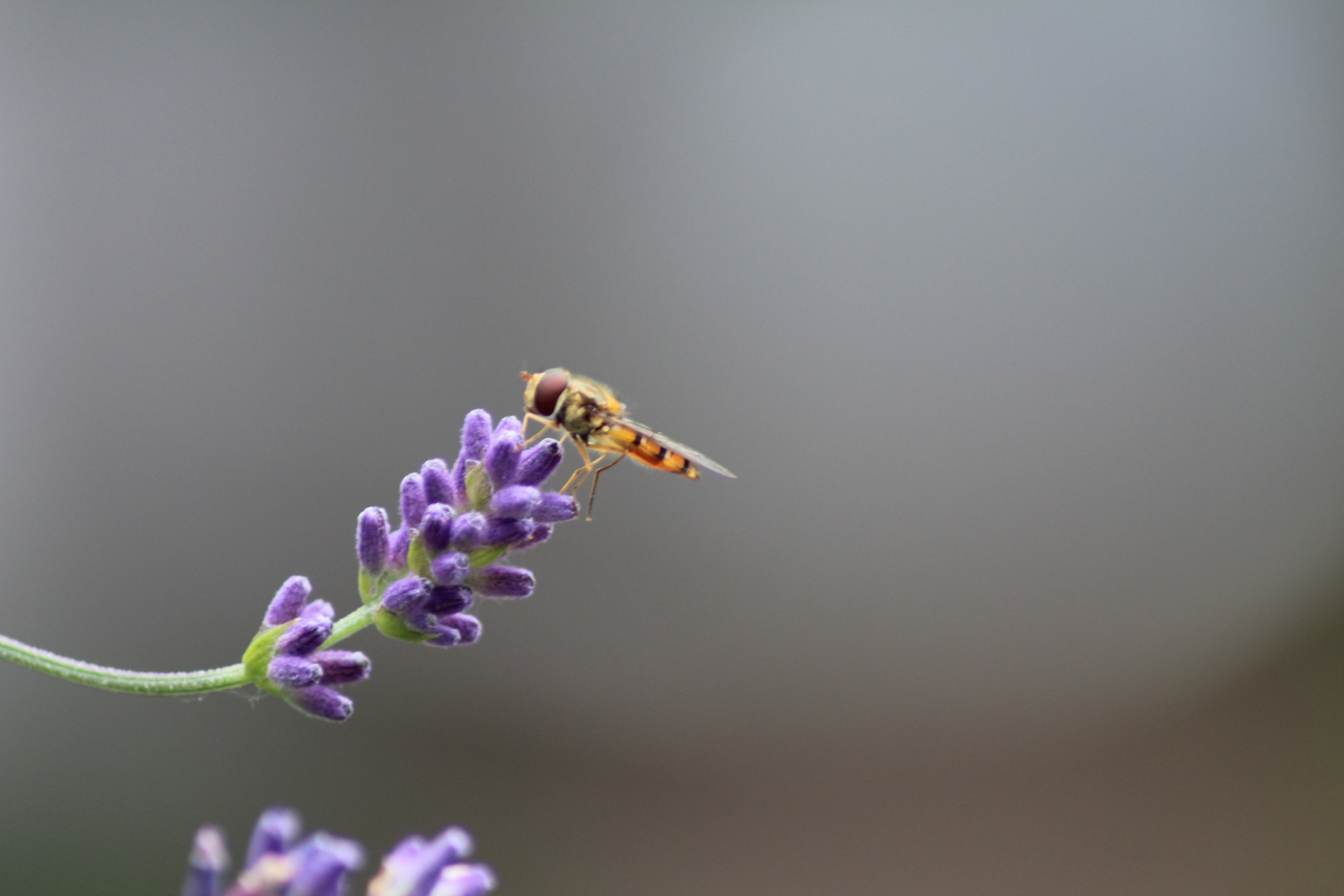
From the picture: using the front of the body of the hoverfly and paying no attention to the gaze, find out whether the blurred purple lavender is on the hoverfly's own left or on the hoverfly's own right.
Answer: on the hoverfly's own left

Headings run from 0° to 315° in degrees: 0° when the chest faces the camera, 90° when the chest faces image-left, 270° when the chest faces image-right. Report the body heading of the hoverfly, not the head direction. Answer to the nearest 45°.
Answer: approximately 90°
